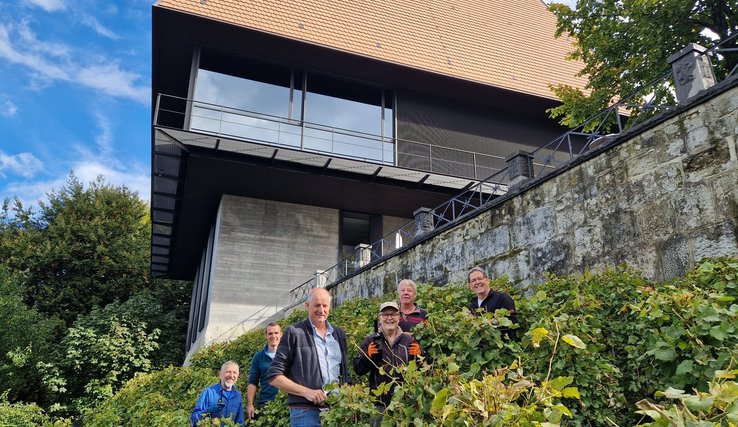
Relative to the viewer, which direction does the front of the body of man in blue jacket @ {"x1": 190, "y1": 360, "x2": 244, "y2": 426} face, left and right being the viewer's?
facing the viewer and to the right of the viewer

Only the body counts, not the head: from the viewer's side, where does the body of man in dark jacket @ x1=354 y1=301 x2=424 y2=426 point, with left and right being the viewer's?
facing the viewer

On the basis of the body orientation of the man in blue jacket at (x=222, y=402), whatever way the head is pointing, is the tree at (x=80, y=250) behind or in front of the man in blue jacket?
behind

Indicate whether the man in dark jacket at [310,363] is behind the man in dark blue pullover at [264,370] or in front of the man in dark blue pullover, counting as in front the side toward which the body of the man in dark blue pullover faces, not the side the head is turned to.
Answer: in front

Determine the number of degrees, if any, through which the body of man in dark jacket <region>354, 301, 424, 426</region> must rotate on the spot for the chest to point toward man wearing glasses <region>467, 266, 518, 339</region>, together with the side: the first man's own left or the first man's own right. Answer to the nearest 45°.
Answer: approximately 135° to the first man's own left

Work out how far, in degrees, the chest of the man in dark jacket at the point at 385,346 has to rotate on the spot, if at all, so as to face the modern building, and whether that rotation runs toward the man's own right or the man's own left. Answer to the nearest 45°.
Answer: approximately 180°

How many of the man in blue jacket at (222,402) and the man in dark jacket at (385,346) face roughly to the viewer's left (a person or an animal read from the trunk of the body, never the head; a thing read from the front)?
0

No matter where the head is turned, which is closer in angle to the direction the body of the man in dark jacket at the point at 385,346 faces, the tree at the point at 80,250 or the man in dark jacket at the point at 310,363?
the man in dark jacket
